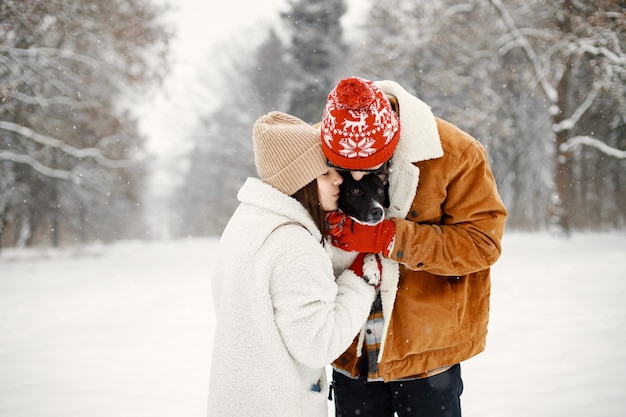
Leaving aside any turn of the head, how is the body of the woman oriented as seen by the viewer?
to the viewer's right

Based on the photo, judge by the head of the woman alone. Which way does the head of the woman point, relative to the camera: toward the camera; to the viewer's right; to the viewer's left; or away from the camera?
to the viewer's right

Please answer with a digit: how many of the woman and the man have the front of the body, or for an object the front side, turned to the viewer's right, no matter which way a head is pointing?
1

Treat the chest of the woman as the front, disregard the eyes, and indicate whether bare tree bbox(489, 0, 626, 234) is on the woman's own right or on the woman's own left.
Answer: on the woman's own left

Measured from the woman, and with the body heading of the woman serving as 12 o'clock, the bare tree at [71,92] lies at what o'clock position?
The bare tree is roughly at 8 o'clock from the woman.

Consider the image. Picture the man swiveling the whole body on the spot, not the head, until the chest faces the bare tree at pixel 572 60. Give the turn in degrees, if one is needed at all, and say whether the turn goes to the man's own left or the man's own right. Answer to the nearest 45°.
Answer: approximately 135° to the man's own right

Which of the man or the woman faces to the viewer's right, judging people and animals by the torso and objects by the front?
the woman
